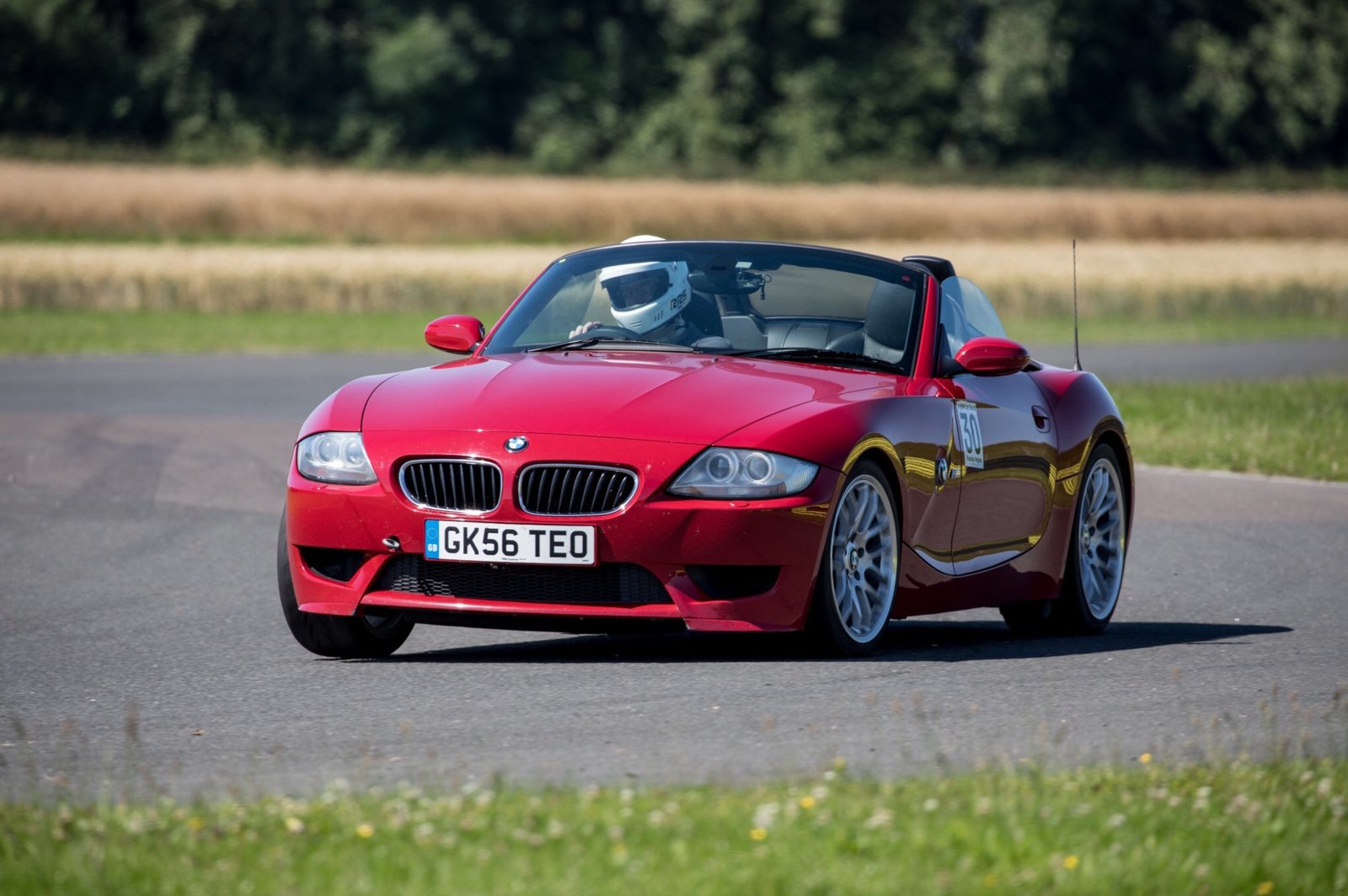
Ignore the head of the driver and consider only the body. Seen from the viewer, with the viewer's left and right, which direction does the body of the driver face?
facing the viewer and to the left of the viewer

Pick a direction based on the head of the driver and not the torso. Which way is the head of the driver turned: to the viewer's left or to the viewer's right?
to the viewer's left
